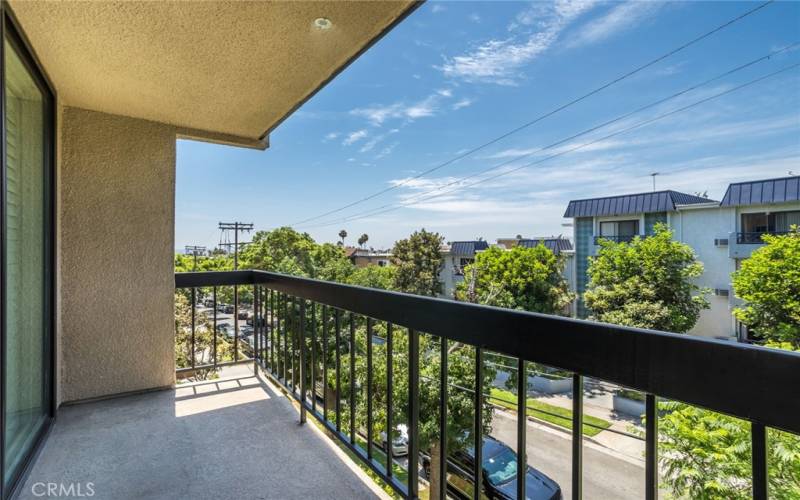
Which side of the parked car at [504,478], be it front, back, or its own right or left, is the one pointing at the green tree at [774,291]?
left

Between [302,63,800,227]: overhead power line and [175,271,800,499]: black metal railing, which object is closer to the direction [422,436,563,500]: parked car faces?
the black metal railing

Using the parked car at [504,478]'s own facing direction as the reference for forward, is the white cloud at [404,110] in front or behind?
behind

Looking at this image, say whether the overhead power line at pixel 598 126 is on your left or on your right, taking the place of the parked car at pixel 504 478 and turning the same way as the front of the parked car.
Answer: on your left

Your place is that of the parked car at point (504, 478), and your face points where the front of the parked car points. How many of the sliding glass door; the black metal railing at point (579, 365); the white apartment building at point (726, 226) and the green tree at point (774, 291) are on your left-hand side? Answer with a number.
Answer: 2

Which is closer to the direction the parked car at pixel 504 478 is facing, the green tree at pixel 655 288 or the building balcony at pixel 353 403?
the building balcony
